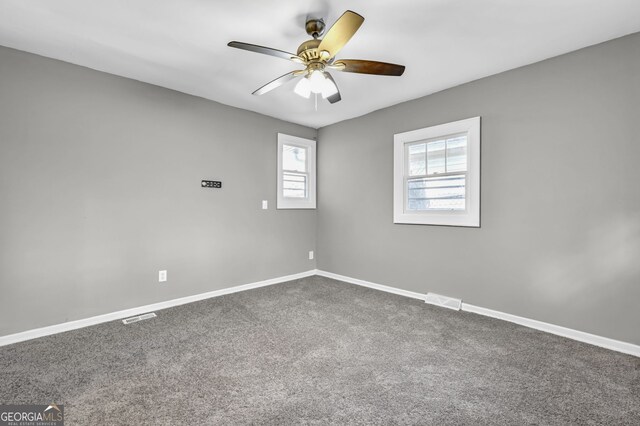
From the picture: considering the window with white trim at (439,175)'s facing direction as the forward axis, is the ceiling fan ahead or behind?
ahead

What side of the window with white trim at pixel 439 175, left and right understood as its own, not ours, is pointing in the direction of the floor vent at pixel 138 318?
front

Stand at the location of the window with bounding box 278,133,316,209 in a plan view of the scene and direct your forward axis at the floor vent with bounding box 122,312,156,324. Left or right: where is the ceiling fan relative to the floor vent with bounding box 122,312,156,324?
left

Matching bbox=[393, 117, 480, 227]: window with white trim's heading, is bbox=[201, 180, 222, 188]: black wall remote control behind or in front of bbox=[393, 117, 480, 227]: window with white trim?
in front

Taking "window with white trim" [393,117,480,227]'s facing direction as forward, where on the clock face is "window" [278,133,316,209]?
The window is roughly at 2 o'clock from the window with white trim.

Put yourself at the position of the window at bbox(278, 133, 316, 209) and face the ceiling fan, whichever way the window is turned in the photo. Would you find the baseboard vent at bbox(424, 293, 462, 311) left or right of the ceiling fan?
left
